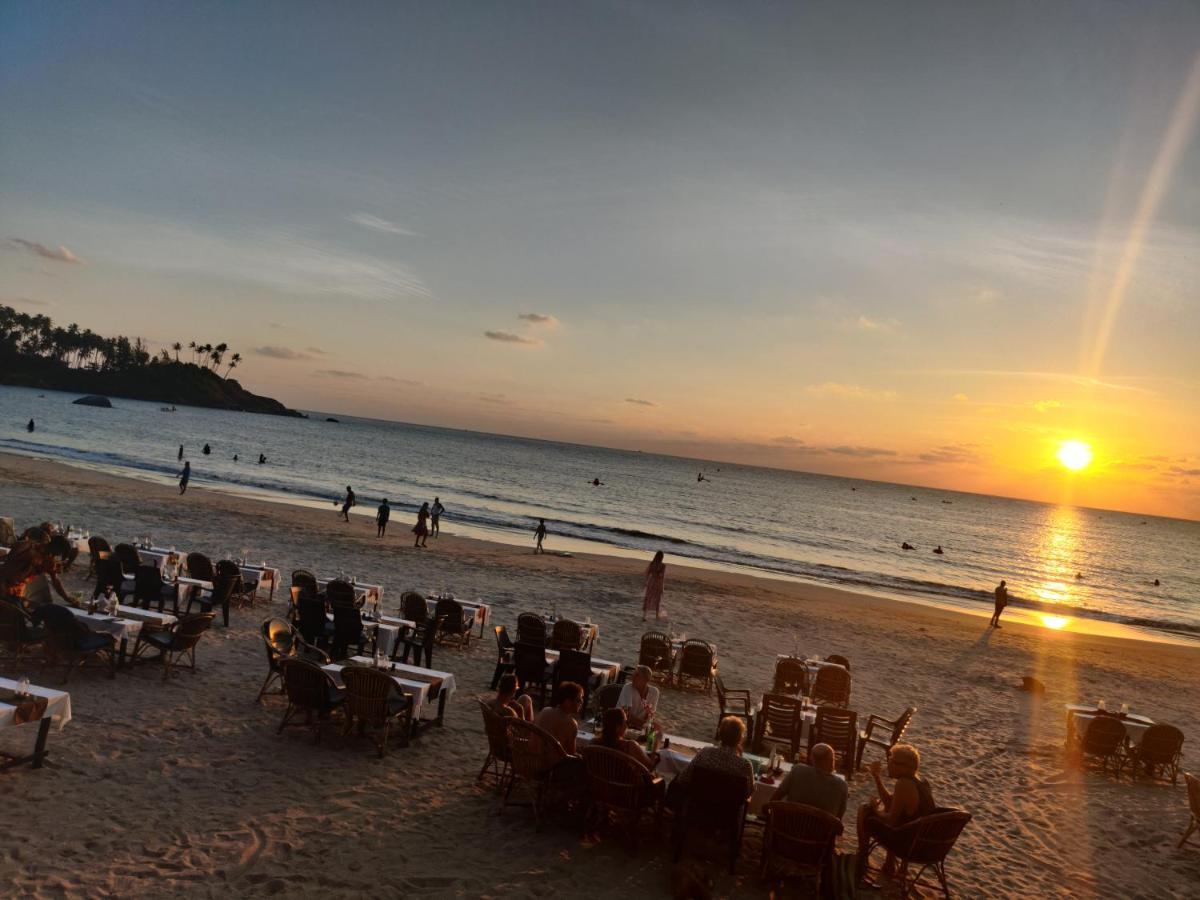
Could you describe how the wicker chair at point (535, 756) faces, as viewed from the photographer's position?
facing away from the viewer and to the right of the viewer

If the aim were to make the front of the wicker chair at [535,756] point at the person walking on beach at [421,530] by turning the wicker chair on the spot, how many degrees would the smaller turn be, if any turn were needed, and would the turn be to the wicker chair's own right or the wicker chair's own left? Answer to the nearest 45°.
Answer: approximately 45° to the wicker chair's own left

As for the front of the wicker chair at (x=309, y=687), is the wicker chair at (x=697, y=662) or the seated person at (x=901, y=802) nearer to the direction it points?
the wicker chair

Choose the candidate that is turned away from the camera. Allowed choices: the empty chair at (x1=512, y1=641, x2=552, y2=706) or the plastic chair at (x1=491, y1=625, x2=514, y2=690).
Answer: the empty chair

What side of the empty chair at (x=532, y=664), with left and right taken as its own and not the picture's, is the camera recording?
back

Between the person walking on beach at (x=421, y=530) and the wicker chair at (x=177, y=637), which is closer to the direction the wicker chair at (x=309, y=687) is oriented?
the person walking on beach

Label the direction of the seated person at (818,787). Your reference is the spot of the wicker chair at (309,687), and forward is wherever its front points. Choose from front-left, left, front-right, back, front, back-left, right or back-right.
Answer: right

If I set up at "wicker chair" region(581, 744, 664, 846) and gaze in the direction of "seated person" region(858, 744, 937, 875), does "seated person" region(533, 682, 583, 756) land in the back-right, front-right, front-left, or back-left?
back-left

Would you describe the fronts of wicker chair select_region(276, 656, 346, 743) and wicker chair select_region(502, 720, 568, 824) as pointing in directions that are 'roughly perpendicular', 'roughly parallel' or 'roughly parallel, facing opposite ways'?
roughly parallel

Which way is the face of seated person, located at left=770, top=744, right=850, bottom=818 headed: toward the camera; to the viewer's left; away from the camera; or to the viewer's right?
away from the camera

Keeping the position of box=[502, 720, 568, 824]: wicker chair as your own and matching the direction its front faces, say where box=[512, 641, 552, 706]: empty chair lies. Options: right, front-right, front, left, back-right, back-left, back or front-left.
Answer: front-left

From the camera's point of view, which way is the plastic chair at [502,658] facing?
to the viewer's right

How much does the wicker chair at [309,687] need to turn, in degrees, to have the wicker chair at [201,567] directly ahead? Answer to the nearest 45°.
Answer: approximately 45° to its left

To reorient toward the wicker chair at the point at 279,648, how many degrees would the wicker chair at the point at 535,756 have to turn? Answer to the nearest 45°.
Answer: approximately 90° to its left

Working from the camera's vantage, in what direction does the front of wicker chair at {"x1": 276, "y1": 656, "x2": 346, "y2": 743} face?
facing away from the viewer and to the right of the viewer

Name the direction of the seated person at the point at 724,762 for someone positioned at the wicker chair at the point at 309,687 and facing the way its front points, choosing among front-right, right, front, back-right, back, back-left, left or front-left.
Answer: right
